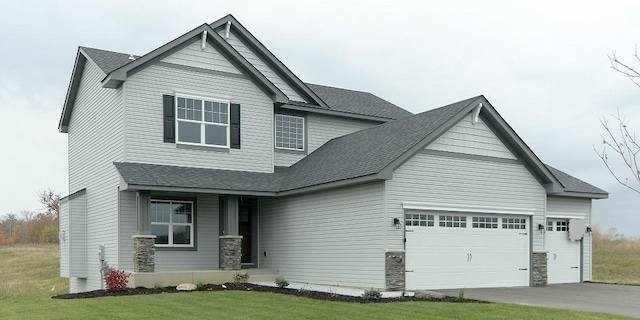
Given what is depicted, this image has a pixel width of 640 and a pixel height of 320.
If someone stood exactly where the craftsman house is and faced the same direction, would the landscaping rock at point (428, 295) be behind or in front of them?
in front

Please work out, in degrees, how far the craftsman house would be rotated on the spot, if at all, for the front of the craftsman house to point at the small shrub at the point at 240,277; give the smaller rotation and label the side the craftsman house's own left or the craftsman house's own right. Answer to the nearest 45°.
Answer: approximately 90° to the craftsman house's own right

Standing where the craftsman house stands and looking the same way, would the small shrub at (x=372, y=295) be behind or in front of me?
in front

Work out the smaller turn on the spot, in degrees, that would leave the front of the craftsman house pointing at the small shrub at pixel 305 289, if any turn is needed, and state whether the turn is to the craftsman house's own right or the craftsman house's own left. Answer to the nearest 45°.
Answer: approximately 45° to the craftsman house's own right

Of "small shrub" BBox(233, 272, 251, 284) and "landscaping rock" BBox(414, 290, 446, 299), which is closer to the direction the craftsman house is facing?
the landscaping rock

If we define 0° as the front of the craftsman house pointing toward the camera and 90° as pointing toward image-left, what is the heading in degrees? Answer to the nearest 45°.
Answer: approximately 315°
